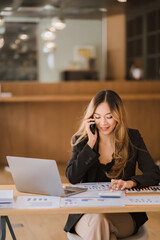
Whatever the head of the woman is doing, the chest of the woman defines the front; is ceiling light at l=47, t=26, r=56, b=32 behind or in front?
behind

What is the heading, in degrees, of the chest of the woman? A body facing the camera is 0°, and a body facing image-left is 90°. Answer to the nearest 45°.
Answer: approximately 0°

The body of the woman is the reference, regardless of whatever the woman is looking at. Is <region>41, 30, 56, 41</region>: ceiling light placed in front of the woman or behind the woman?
behind

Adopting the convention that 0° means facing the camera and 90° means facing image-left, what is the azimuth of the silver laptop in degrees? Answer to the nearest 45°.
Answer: approximately 225°

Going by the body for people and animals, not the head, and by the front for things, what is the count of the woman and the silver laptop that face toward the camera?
1

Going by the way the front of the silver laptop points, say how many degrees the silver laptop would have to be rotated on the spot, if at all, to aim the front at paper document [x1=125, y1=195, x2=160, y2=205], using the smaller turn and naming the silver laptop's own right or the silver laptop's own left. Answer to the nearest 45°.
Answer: approximately 45° to the silver laptop's own right

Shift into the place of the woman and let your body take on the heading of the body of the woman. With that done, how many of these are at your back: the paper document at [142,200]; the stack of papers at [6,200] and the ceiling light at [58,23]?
1

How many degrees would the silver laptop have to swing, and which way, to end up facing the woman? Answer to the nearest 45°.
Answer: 0° — it already faces them

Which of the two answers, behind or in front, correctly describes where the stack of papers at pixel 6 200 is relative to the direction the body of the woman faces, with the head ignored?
in front

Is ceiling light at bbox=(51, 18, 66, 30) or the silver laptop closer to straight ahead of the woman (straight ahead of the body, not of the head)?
the silver laptop
